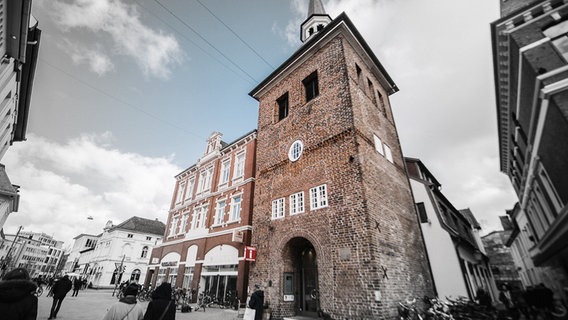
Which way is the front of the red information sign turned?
toward the camera

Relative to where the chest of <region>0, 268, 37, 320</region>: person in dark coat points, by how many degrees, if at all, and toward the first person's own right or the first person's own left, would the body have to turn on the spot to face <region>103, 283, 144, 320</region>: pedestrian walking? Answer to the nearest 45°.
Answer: approximately 90° to the first person's own right

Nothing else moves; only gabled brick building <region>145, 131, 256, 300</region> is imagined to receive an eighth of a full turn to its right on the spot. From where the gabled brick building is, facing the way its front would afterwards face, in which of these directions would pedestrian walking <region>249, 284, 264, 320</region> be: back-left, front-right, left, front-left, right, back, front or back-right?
left

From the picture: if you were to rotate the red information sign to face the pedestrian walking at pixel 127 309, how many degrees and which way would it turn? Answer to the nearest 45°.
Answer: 0° — it already faces them

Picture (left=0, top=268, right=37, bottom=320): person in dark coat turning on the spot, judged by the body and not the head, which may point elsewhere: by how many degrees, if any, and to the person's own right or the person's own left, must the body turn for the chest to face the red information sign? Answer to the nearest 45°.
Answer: approximately 45° to the person's own right

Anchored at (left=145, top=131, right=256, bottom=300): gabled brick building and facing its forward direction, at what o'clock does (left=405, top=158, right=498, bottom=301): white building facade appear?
The white building facade is roughly at 9 o'clock from the gabled brick building.

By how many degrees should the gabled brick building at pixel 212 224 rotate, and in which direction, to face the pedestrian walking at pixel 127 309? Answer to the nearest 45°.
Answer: approximately 45° to its left

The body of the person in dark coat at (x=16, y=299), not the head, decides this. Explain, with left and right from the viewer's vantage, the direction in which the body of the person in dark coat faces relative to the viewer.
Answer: facing away from the viewer

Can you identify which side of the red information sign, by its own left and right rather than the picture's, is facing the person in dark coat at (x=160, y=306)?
front

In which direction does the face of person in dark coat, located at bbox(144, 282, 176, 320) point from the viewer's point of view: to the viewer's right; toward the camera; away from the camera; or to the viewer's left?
away from the camera
